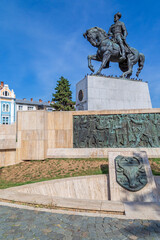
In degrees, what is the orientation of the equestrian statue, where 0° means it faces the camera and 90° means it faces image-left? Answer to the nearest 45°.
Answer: approximately 45°
